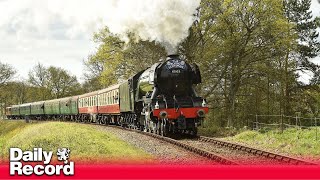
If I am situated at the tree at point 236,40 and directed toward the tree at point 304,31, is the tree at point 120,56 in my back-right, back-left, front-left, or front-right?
back-left

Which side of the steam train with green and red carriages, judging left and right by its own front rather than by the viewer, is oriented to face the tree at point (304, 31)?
left

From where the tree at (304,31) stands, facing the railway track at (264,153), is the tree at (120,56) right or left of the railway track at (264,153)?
right

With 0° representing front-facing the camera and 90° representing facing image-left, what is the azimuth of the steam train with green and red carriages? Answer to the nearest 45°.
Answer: approximately 315°

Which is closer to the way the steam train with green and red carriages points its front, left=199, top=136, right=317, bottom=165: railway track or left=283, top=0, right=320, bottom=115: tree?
the railway track

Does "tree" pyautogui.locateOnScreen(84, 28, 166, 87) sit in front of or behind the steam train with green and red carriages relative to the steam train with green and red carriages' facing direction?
behind

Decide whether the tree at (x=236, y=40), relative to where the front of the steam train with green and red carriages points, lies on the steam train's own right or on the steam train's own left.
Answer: on the steam train's own left

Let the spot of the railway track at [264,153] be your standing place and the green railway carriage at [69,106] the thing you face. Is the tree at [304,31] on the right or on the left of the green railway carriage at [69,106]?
right
